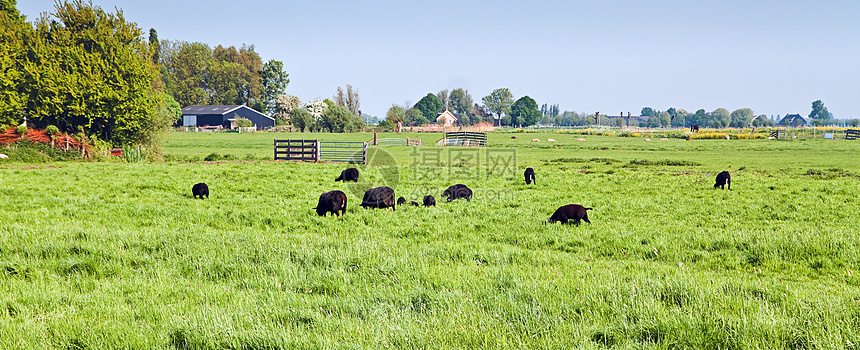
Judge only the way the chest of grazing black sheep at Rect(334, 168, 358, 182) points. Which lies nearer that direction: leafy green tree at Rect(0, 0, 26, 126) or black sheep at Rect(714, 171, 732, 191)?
the leafy green tree

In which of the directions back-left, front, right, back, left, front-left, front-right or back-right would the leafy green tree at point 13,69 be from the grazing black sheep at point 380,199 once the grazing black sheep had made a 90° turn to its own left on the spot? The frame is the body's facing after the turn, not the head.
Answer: back-right

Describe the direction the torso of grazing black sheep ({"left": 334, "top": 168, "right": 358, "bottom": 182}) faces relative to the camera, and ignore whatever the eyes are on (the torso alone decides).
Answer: to the viewer's left

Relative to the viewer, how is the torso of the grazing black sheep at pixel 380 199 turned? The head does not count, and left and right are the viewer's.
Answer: facing to the left of the viewer

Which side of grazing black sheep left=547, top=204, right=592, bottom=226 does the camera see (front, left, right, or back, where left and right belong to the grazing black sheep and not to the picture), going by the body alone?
left

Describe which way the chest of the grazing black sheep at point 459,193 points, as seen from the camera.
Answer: to the viewer's left

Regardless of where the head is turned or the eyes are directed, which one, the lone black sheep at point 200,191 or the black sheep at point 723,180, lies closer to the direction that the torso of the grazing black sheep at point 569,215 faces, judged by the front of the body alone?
the lone black sheep

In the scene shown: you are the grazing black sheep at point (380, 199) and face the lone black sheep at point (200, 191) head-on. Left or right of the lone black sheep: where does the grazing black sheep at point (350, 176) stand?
right
